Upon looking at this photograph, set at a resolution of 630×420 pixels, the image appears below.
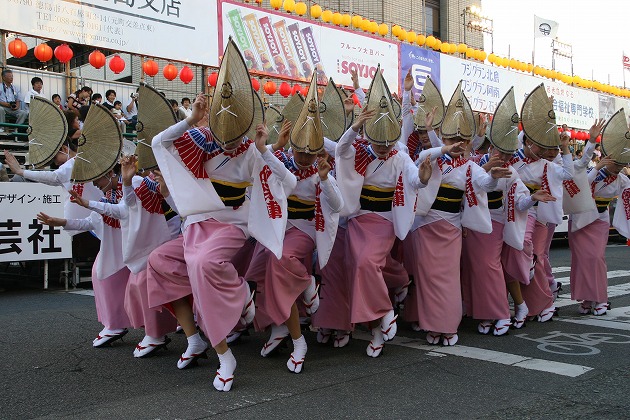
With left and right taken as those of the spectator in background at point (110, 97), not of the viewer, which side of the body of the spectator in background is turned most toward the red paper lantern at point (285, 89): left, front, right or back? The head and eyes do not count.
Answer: left

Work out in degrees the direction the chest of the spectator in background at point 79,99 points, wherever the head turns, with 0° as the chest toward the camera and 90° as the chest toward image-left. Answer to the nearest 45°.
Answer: approximately 315°

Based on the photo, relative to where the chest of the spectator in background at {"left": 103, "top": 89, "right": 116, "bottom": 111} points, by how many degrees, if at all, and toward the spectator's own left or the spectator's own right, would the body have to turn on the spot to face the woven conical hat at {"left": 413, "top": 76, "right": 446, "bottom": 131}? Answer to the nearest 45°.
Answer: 0° — they already face it

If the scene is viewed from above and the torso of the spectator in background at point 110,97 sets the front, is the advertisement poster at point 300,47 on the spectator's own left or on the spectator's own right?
on the spectator's own left

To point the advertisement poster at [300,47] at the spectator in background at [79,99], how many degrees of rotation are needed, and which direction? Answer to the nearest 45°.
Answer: approximately 90° to its right

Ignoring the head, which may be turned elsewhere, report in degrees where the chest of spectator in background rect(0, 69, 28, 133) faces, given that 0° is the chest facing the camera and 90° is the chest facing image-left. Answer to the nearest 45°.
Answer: approximately 315°

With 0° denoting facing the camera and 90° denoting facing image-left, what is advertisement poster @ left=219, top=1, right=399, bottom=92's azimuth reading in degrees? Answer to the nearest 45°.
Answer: approximately 315°

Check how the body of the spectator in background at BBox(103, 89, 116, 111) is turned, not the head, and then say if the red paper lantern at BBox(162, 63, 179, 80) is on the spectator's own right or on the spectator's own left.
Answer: on the spectator's own left
